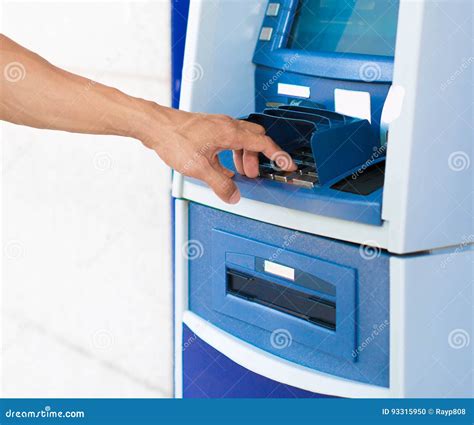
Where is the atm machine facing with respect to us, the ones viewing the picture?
facing the viewer and to the left of the viewer
